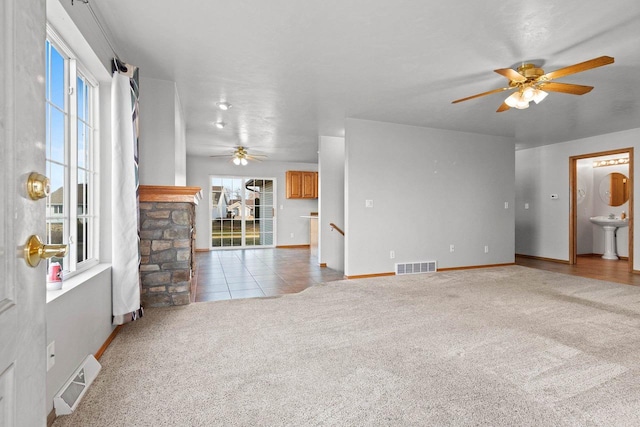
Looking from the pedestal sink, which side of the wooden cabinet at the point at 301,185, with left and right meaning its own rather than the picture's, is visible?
left

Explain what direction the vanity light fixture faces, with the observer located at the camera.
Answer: facing the viewer and to the left of the viewer

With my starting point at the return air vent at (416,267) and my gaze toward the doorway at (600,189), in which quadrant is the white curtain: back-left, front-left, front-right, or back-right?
back-right

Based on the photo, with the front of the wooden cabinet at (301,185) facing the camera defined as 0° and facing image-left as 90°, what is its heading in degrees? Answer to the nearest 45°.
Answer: approximately 0°

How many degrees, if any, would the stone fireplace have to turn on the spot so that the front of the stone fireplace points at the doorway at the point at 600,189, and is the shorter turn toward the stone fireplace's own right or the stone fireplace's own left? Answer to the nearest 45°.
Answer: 0° — it already faces it

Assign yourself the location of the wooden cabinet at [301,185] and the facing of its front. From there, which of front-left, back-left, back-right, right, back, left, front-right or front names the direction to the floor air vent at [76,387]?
front

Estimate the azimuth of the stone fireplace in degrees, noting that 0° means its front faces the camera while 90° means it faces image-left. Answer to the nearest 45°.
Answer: approximately 270°

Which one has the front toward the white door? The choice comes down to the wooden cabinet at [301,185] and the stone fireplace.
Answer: the wooden cabinet

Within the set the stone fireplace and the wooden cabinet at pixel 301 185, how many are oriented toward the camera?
1

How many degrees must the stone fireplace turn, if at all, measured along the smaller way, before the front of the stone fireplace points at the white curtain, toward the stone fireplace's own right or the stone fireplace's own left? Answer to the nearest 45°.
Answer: approximately 135° to the stone fireplace's own right
